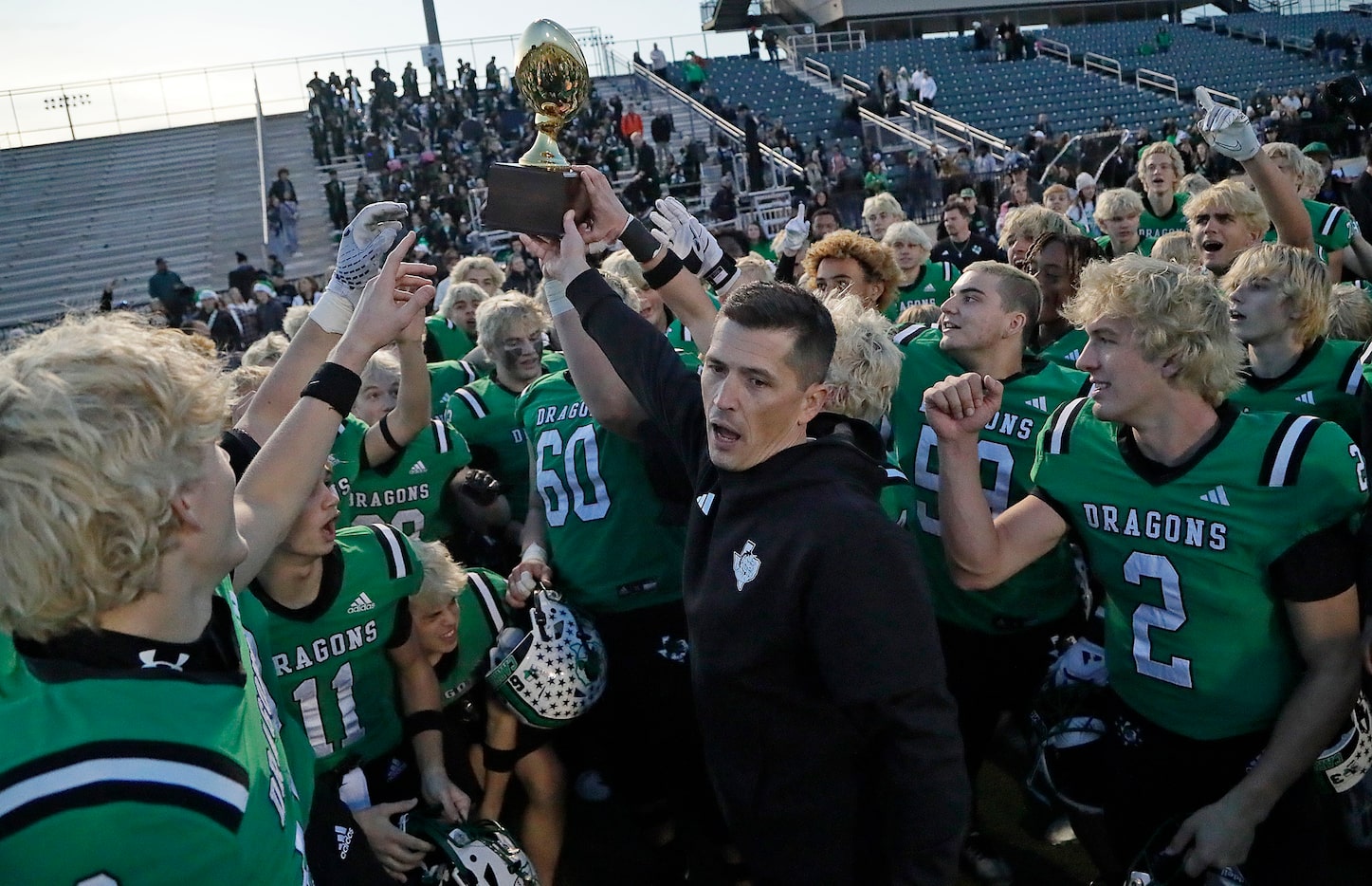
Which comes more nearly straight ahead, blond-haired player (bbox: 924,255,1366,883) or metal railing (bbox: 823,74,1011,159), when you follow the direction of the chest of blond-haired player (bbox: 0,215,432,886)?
the blond-haired player

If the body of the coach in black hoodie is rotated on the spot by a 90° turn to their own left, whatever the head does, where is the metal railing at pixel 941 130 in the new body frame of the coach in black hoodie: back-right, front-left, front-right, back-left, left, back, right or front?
back-left

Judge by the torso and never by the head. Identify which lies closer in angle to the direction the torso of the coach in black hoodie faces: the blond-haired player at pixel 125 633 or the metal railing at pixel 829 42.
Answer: the blond-haired player

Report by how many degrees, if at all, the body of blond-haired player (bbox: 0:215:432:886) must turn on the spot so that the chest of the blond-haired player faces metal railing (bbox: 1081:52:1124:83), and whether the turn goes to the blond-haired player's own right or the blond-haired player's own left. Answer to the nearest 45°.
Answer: approximately 45° to the blond-haired player's own left

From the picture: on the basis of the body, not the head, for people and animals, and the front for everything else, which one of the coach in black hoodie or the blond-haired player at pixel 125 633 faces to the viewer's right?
the blond-haired player

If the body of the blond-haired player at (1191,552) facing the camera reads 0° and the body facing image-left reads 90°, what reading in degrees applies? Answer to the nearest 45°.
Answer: approximately 45°

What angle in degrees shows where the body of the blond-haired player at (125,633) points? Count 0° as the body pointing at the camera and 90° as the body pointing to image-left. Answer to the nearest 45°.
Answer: approximately 270°

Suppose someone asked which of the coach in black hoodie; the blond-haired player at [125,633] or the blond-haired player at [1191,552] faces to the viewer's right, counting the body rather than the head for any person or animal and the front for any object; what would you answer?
the blond-haired player at [125,633]
